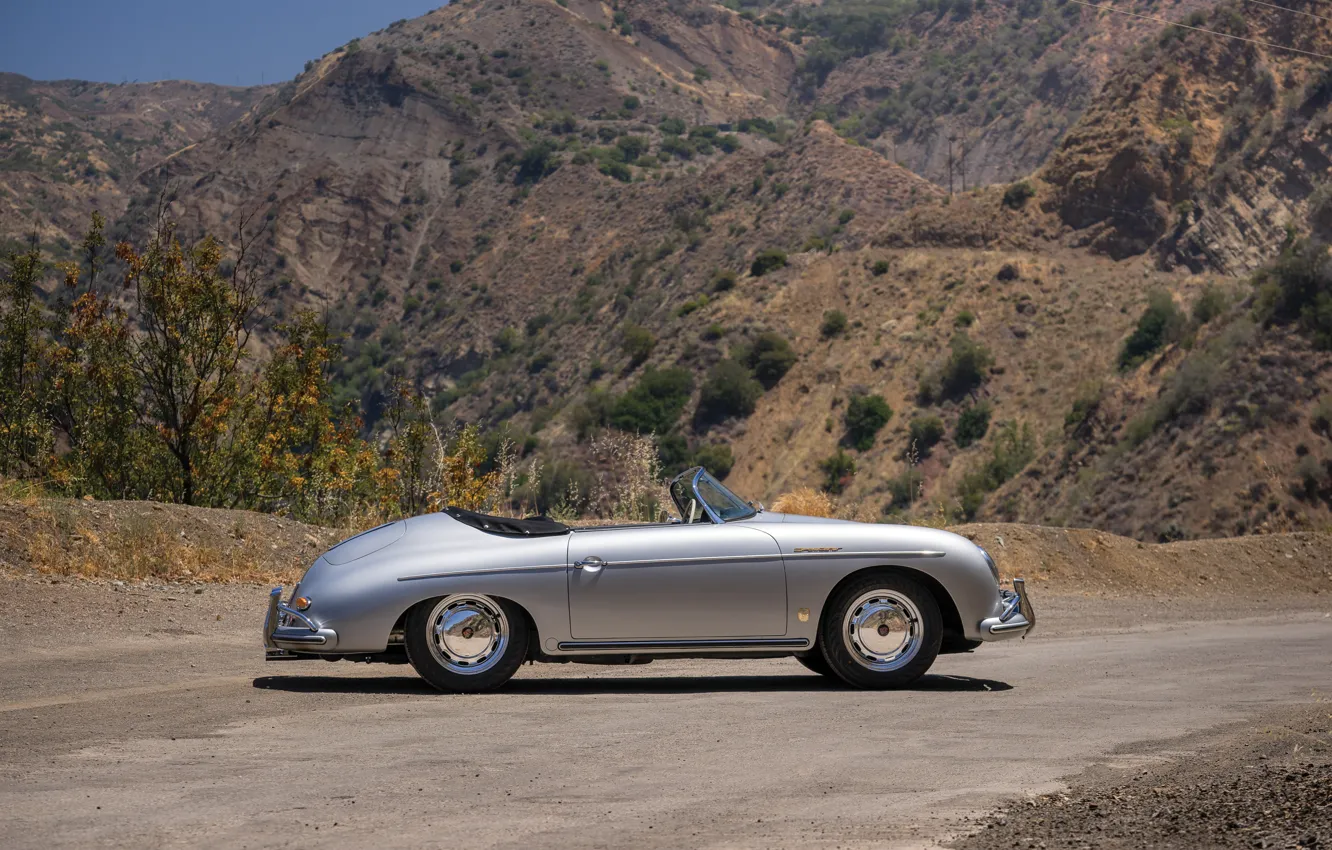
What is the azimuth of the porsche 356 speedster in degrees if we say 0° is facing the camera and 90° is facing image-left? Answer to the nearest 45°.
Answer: approximately 270°

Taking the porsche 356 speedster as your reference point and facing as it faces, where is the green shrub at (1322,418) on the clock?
The green shrub is roughly at 10 o'clock from the porsche 356 speedster.

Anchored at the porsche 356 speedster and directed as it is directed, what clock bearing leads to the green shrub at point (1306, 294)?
The green shrub is roughly at 10 o'clock from the porsche 356 speedster.
